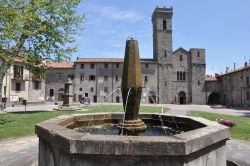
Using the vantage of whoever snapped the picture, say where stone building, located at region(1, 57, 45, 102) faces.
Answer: facing the viewer
